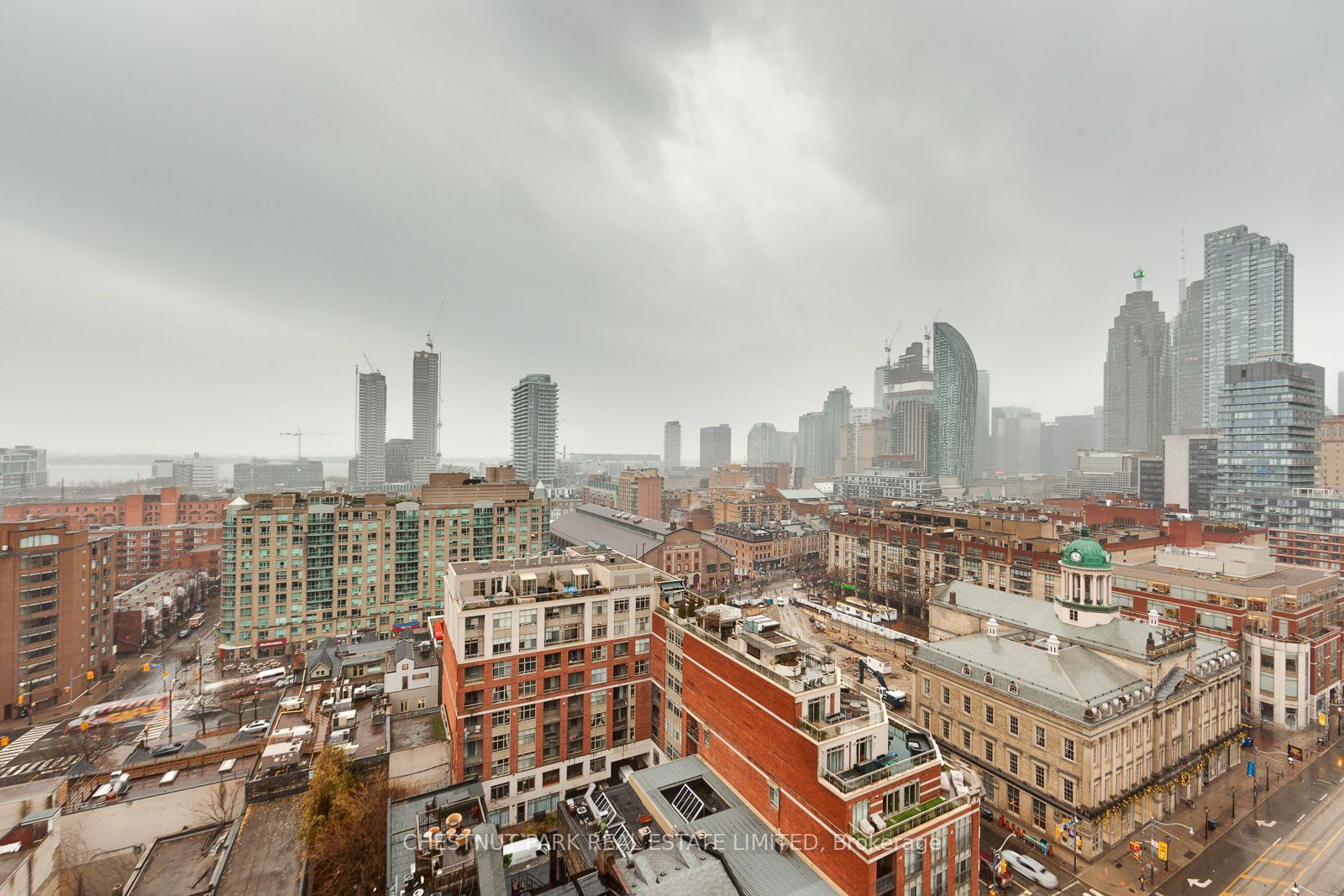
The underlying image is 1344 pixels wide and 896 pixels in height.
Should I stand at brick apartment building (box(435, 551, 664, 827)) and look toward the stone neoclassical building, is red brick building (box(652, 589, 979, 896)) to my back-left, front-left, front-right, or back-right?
front-right

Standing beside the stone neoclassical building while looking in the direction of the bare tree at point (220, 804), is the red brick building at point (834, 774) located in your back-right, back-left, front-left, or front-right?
front-left

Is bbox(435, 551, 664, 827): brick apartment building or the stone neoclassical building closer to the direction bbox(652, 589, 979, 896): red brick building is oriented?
the stone neoclassical building

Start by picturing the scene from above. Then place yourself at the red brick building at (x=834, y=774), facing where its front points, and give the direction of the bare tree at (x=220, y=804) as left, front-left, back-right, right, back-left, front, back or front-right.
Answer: back-right

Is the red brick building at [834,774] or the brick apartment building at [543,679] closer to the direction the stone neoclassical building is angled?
the red brick building

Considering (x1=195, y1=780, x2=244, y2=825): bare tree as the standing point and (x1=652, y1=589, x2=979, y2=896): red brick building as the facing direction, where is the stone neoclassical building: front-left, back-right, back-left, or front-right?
front-left

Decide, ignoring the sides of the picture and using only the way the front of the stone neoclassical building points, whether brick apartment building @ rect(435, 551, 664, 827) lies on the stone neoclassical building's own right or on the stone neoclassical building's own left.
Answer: on the stone neoclassical building's own right

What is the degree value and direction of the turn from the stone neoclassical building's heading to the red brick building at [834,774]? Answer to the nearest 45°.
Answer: approximately 90° to its right

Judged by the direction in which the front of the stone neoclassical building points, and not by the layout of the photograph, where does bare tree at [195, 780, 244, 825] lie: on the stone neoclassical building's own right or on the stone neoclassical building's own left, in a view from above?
on the stone neoclassical building's own right

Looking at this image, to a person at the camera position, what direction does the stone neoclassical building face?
facing the viewer and to the right of the viewer
